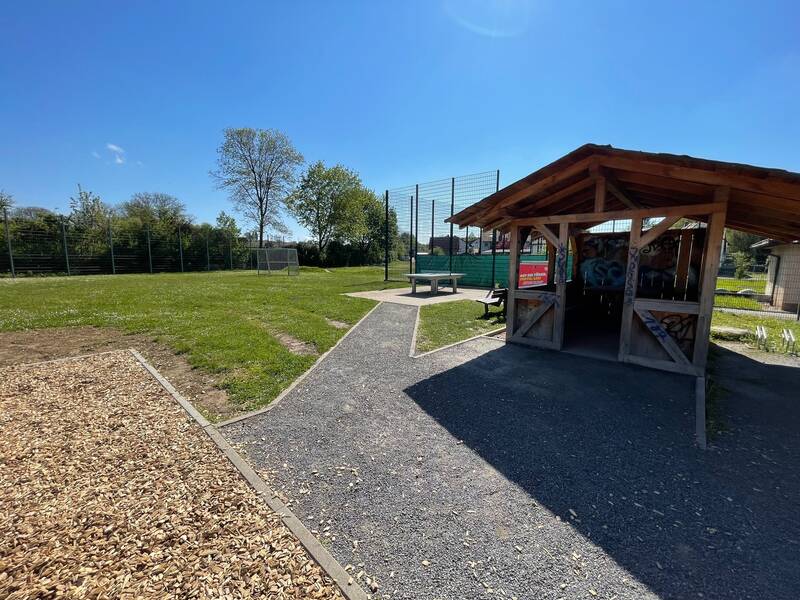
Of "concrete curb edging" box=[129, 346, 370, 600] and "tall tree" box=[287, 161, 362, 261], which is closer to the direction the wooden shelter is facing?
the concrete curb edging

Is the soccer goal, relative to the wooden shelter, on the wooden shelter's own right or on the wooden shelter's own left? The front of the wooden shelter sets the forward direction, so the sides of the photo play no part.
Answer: on the wooden shelter's own right

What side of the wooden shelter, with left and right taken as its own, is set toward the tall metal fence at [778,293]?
back

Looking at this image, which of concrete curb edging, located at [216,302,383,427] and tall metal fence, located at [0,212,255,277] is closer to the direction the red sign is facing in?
the concrete curb edging

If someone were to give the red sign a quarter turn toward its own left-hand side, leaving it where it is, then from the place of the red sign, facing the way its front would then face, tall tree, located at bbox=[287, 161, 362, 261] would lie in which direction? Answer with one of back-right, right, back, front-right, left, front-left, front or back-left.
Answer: back-left

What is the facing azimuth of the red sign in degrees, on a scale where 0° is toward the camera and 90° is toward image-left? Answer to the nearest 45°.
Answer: approximately 0°

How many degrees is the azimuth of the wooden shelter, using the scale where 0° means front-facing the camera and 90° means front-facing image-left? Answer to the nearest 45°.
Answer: approximately 45°

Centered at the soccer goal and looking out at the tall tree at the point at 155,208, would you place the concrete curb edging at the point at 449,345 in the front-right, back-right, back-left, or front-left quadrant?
back-left

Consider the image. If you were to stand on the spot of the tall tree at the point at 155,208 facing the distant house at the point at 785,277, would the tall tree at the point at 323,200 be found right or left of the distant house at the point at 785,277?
left

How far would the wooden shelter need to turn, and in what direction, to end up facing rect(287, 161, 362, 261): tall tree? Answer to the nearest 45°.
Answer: approximately 90° to its right

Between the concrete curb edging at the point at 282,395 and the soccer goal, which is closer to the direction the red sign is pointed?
the concrete curb edging

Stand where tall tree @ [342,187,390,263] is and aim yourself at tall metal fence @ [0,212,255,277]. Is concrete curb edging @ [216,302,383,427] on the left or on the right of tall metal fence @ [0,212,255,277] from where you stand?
left

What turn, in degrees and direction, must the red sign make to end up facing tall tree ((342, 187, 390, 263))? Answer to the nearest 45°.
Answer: approximately 135° to its right

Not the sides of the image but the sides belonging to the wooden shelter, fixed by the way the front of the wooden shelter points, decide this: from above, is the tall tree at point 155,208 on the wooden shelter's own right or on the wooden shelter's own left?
on the wooden shelter's own right

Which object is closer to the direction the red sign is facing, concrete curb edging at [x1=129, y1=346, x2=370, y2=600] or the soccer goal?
the concrete curb edging
